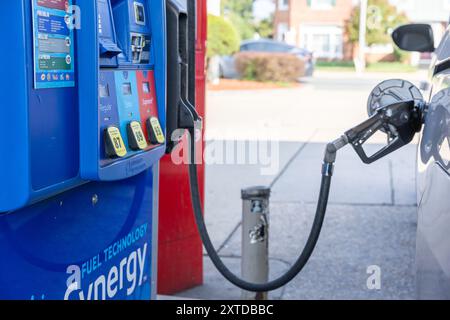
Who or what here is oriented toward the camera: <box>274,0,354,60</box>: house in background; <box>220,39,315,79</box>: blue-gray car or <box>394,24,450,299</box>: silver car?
the house in background

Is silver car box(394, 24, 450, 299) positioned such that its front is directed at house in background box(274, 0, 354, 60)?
yes

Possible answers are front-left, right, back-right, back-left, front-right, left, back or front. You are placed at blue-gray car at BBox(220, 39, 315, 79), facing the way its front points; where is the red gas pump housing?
left

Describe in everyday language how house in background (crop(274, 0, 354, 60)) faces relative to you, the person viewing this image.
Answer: facing the viewer

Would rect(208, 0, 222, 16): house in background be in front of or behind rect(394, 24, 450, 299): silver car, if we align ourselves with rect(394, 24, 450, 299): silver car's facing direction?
in front

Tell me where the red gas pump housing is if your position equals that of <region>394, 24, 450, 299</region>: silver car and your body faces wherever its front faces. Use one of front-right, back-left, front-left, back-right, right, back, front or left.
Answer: front-left

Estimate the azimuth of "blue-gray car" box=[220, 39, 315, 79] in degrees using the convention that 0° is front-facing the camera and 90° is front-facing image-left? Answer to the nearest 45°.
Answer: approximately 90°

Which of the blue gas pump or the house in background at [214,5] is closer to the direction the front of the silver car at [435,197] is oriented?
the house in background

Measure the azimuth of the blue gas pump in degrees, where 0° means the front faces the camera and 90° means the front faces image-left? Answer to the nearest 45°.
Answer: approximately 315°

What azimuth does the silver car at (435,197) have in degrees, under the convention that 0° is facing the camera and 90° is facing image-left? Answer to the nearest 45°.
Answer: approximately 180°

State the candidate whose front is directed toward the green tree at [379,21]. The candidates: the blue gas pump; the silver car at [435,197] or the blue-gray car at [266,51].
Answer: the silver car at [435,197]

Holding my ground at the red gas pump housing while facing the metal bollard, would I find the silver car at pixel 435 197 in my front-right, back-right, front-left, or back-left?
front-right

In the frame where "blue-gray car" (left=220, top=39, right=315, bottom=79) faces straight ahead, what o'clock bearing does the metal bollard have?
The metal bollard is roughly at 9 o'clock from the blue-gray car.

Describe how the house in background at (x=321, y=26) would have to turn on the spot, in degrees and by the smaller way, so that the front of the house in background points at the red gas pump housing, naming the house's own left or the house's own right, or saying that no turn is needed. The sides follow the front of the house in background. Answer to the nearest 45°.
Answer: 0° — it already faces it
